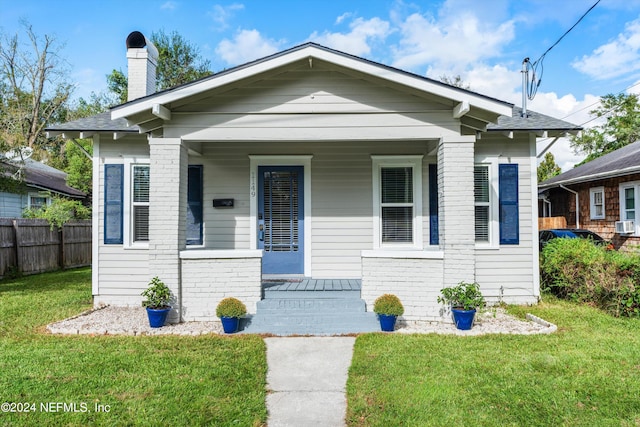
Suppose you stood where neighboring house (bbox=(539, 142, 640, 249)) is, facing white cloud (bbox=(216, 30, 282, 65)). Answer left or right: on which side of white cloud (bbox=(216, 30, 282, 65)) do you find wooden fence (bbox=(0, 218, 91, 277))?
left

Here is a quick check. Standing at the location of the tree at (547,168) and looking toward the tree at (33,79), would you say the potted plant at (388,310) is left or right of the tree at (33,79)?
left

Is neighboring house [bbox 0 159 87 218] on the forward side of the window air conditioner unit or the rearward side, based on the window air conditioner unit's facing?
on the rearward side

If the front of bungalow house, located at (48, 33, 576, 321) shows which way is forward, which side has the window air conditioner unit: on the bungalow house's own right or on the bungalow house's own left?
on the bungalow house's own left

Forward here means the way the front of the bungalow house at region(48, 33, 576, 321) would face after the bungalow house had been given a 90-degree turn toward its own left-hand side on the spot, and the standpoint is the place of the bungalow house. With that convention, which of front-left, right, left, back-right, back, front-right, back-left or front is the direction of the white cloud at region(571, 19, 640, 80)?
front-left

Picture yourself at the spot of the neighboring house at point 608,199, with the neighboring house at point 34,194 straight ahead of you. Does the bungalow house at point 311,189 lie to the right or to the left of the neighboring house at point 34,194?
left

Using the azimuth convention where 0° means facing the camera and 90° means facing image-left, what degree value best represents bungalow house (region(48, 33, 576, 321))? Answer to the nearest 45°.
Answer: approximately 0°

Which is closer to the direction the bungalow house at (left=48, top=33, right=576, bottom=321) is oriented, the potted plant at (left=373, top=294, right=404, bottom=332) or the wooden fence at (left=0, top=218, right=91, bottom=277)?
the potted plant

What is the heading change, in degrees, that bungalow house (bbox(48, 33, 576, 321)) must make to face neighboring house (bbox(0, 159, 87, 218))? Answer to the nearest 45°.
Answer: approximately 135° to its right

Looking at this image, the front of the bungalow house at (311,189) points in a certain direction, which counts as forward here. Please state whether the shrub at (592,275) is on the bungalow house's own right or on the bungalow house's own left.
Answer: on the bungalow house's own left

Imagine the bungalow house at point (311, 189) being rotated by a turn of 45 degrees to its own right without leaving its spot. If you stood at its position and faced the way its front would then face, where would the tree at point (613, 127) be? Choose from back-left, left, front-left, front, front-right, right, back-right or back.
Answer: back
